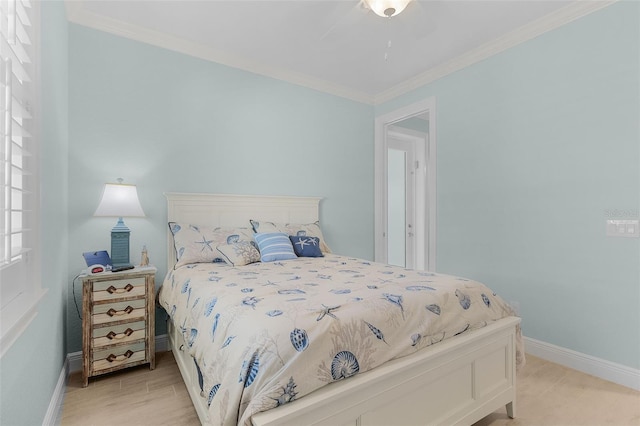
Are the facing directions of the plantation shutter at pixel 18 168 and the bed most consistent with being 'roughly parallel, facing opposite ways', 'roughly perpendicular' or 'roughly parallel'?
roughly perpendicular

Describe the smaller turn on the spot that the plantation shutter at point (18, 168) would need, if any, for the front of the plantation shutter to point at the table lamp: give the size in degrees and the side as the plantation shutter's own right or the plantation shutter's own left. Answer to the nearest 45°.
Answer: approximately 45° to the plantation shutter's own left

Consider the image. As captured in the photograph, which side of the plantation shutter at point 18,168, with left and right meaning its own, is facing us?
right

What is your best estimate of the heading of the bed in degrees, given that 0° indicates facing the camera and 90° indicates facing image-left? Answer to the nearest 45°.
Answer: approximately 315°
